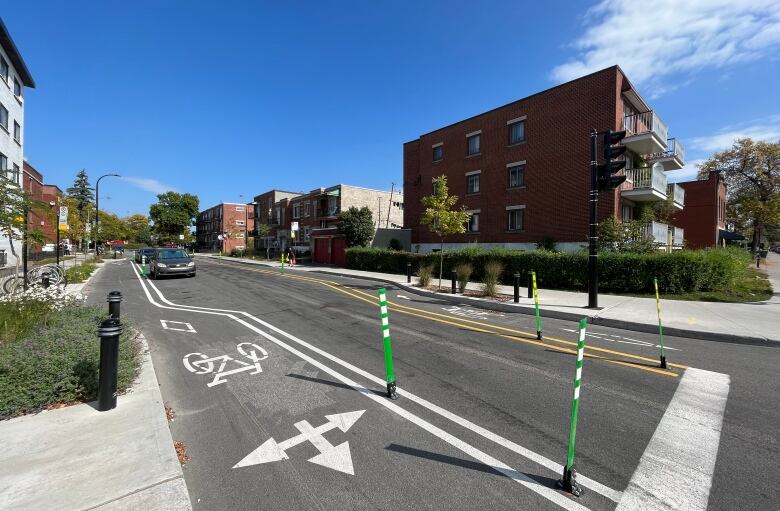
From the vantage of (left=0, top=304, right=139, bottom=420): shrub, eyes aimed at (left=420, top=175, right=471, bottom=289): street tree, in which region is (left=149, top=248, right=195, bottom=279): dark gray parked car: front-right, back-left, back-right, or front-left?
front-left

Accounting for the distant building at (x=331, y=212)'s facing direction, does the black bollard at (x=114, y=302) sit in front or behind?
in front

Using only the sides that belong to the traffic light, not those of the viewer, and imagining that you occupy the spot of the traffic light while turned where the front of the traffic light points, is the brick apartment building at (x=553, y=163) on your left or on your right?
on your left

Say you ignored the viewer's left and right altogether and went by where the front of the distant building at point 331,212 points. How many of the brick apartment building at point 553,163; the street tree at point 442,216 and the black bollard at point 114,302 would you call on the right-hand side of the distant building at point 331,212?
0

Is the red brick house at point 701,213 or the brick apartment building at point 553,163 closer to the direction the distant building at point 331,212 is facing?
the brick apartment building

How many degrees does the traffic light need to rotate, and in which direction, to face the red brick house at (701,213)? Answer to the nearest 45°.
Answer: approximately 90° to its left

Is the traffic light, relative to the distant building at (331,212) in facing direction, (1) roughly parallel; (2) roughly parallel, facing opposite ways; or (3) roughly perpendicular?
roughly perpendicular

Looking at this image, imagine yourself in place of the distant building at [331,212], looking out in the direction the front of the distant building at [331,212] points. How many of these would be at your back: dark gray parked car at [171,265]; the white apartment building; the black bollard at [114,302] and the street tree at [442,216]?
0

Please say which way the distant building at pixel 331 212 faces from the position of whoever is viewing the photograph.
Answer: facing the viewer and to the left of the viewer

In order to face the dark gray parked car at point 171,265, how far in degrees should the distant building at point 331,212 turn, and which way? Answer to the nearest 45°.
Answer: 0° — it already faces it

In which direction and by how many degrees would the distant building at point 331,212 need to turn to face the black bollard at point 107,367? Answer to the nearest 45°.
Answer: approximately 45° to its left

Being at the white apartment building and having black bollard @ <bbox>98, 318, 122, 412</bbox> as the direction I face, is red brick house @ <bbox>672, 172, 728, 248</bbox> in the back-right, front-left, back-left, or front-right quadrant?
front-left

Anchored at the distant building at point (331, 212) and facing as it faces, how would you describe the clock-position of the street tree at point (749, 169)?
The street tree is roughly at 8 o'clock from the distant building.

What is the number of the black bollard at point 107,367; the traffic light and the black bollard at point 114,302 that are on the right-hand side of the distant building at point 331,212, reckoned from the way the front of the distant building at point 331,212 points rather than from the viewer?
0

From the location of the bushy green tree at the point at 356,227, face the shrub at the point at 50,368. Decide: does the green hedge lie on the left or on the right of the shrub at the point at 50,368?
left
